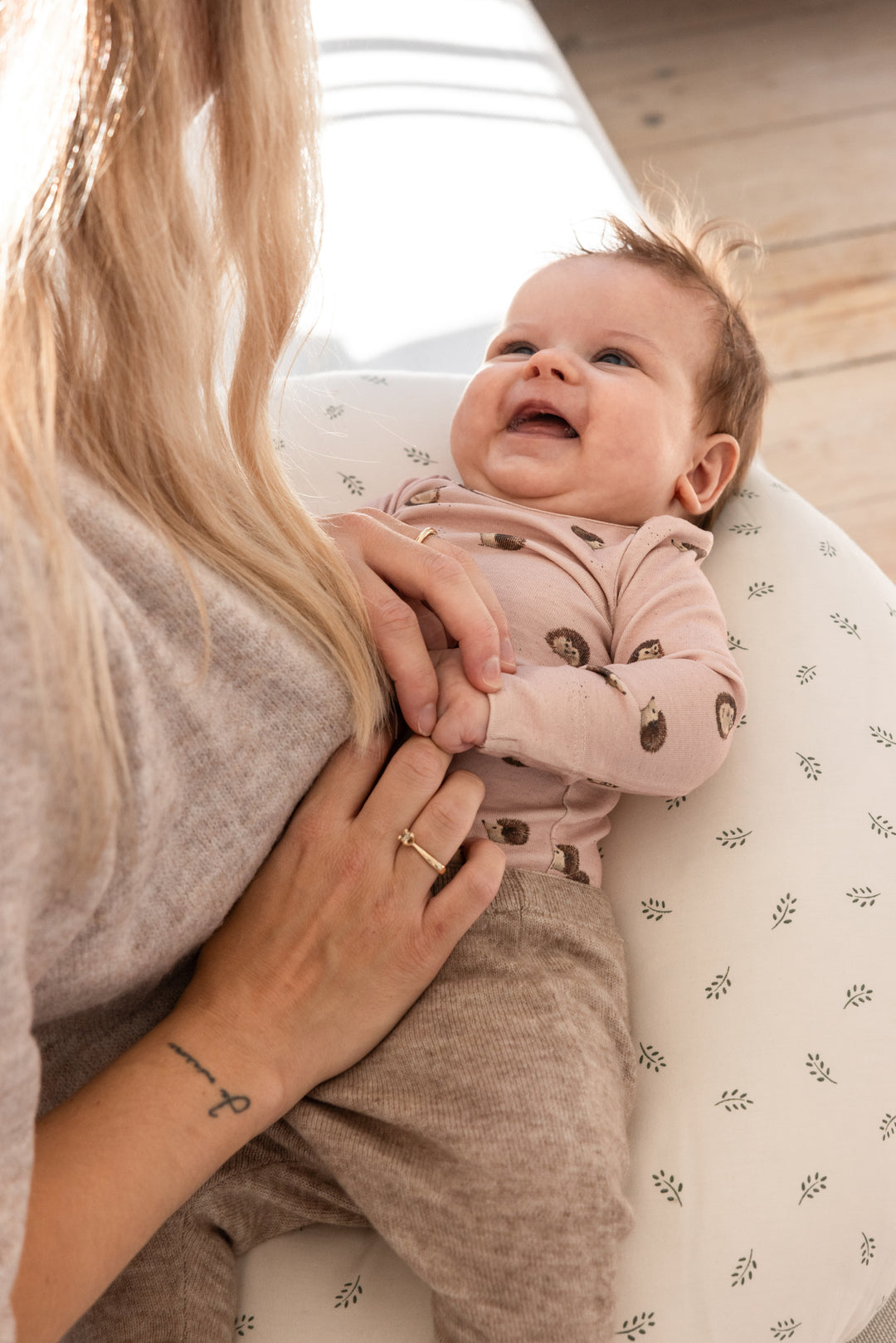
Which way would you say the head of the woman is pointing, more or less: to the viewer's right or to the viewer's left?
to the viewer's right

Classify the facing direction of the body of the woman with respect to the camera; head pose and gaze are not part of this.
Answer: to the viewer's right
